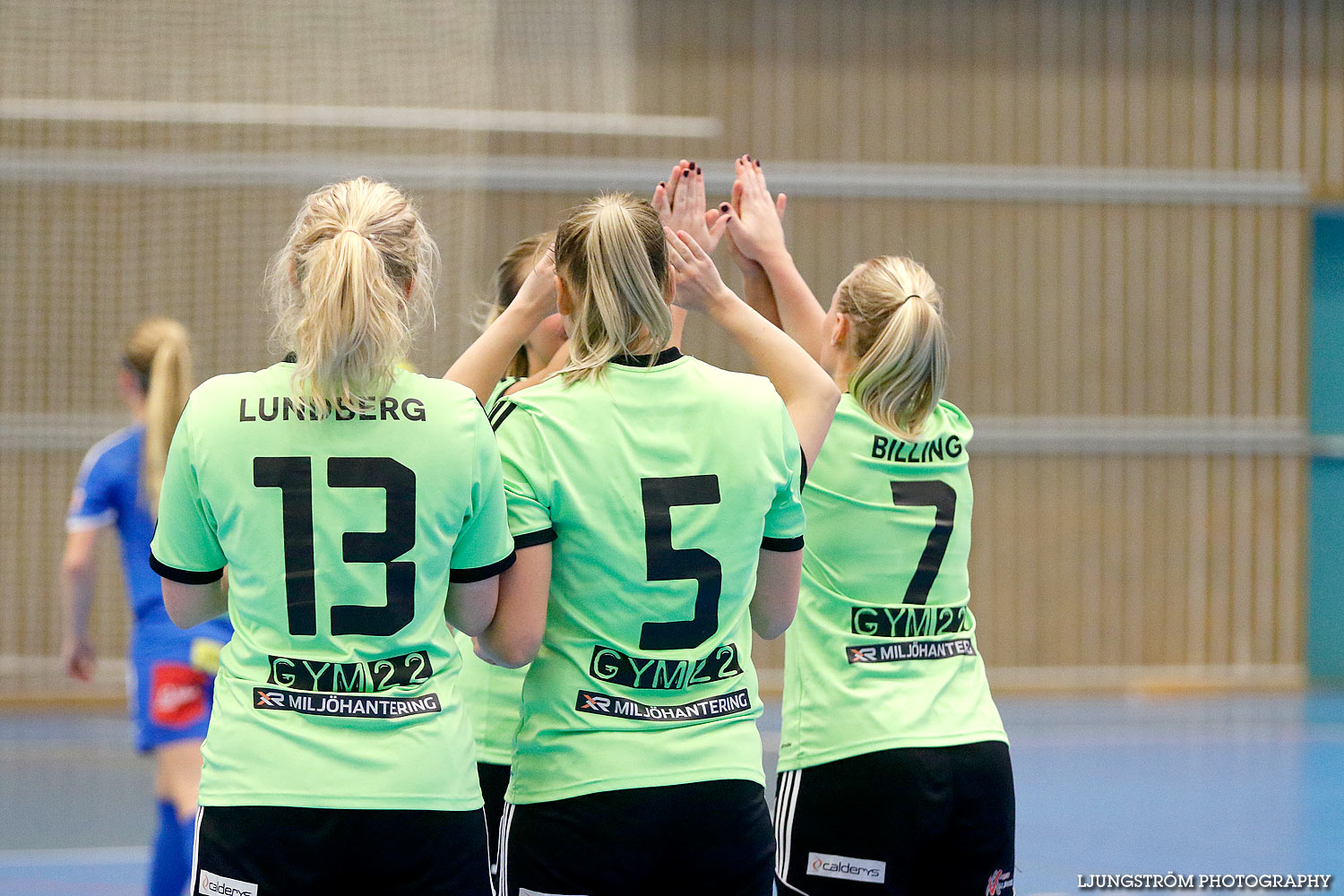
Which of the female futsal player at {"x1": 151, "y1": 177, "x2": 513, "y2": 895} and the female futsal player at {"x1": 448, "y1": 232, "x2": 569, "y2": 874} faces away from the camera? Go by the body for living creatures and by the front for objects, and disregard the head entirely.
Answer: the female futsal player at {"x1": 151, "y1": 177, "x2": 513, "y2": 895}

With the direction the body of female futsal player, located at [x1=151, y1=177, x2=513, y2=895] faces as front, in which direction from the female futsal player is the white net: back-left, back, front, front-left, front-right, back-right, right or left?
front

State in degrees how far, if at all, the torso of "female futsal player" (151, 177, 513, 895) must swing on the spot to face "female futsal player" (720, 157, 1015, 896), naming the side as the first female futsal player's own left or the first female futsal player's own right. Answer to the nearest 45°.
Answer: approximately 45° to the first female futsal player's own right

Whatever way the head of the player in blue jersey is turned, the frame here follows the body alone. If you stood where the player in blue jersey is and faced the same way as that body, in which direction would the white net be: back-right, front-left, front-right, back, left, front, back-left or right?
front-right

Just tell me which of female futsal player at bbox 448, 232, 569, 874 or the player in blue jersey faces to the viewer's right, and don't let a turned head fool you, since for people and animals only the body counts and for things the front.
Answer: the female futsal player

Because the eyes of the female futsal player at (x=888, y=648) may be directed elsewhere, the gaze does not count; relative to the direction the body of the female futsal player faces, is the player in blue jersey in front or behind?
in front

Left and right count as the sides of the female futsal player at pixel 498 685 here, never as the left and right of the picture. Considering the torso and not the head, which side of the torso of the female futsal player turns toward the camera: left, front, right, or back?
right

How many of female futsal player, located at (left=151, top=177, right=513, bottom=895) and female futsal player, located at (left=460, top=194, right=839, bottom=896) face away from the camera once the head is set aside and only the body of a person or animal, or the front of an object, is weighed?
2

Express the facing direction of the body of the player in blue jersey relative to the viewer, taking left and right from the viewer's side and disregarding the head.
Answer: facing away from the viewer and to the left of the viewer

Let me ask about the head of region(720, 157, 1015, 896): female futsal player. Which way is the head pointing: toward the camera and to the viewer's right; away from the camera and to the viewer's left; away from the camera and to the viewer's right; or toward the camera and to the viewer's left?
away from the camera and to the viewer's left

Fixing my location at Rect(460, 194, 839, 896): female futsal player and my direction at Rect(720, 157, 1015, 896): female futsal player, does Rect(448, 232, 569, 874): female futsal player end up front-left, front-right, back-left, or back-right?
front-left

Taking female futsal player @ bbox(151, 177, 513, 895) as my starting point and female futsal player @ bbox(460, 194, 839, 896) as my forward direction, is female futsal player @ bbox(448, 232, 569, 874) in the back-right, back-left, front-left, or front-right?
front-left

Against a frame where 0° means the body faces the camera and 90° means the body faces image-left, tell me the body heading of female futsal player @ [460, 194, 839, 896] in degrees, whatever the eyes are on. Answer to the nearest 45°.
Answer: approximately 180°

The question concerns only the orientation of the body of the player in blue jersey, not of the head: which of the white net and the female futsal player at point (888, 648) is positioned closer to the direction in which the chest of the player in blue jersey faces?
the white net

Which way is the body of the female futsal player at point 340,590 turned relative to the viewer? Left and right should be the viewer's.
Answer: facing away from the viewer

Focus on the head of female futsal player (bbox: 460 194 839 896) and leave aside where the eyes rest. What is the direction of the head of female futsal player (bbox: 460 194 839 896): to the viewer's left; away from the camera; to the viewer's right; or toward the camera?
away from the camera

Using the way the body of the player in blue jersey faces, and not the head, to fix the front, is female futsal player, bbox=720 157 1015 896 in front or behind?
behind
